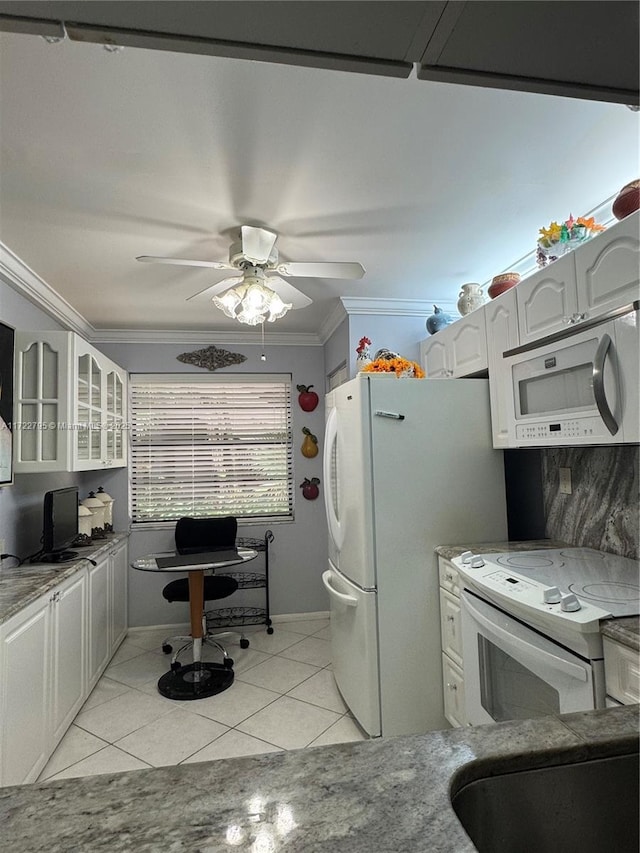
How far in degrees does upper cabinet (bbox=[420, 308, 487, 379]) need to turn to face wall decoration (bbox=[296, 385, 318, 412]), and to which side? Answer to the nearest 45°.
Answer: approximately 90° to its right

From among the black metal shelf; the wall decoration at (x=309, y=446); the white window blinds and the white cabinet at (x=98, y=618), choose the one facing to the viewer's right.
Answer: the white cabinet

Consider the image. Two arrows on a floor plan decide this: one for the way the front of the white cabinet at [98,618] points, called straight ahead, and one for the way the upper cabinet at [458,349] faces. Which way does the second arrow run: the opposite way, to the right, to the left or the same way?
the opposite way

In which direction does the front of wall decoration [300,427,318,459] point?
toward the camera

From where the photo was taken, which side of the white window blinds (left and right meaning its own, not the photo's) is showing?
front

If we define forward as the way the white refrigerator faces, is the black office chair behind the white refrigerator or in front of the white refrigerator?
in front

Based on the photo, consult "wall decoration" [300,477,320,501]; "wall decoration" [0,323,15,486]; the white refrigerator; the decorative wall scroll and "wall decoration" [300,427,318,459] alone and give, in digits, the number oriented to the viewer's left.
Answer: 1

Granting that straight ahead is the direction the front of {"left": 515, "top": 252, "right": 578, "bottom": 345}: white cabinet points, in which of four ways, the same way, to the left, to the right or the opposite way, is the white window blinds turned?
to the left

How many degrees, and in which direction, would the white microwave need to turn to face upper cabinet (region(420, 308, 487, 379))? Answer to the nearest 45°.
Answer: approximately 90° to its right

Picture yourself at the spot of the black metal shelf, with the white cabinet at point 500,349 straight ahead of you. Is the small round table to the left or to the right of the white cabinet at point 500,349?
right

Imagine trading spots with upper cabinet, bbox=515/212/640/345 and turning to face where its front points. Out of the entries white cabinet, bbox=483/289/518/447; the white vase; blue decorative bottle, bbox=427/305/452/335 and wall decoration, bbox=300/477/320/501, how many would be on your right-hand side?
4

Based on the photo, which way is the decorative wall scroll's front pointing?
toward the camera

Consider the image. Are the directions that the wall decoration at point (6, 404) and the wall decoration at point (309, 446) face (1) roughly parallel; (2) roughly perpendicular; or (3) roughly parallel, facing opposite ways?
roughly perpendicular

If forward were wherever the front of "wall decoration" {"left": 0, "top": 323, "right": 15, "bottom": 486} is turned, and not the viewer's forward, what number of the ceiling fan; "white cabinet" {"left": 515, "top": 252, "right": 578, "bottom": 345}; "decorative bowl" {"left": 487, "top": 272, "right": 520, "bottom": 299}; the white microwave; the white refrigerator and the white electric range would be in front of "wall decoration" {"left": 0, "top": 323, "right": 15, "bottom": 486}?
6

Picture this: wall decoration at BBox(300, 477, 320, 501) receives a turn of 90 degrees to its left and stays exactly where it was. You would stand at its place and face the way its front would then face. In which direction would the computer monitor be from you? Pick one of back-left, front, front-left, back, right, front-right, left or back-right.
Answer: back-right

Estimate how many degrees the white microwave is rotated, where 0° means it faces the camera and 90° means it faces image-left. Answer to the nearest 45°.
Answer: approximately 45°

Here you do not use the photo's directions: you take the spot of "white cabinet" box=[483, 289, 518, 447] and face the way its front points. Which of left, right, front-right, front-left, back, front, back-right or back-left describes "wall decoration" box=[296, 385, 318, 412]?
right

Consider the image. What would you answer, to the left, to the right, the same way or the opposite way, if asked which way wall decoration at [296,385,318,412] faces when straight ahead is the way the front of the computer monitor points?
to the right

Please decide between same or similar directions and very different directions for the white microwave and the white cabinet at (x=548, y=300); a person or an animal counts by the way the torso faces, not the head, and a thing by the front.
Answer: same or similar directions

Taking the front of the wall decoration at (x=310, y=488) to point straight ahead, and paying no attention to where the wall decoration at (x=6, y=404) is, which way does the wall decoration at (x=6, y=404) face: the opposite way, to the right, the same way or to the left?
to the left

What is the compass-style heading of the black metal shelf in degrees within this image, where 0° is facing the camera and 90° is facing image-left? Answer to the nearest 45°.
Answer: approximately 0°
